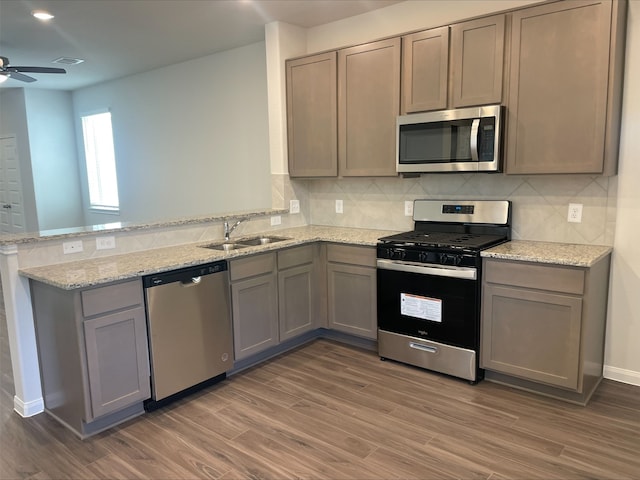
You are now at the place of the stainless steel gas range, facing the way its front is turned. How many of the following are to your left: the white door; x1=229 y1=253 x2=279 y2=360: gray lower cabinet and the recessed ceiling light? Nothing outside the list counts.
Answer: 0

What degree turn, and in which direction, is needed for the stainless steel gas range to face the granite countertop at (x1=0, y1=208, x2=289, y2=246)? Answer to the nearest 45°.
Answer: approximately 45° to its right

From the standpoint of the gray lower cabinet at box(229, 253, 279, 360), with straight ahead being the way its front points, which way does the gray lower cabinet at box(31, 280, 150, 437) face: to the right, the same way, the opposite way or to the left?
the same way

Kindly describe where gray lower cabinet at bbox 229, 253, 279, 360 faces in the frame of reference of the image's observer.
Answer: facing the viewer and to the right of the viewer

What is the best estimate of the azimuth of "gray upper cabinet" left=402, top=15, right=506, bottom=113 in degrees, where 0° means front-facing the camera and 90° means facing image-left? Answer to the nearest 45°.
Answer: approximately 45°

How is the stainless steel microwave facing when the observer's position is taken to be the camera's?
facing the viewer and to the left of the viewer

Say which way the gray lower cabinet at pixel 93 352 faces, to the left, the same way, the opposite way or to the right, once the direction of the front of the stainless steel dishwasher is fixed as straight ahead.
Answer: the same way

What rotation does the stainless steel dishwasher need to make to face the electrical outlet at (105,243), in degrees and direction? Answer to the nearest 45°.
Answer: approximately 180°

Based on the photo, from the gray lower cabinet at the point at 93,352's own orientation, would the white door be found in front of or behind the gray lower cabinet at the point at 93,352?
behind

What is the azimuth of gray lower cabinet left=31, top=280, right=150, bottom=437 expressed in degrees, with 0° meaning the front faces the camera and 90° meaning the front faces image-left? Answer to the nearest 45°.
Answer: approximately 315°
